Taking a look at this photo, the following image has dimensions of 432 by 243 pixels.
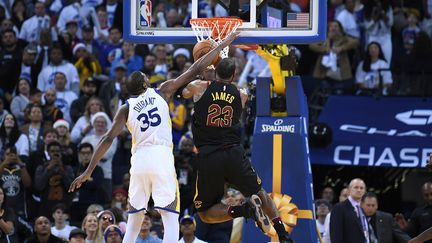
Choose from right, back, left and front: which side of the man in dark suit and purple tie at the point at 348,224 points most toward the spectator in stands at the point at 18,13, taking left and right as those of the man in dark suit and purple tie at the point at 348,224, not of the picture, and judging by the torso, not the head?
back

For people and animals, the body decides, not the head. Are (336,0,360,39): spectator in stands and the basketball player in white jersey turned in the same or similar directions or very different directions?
very different directions

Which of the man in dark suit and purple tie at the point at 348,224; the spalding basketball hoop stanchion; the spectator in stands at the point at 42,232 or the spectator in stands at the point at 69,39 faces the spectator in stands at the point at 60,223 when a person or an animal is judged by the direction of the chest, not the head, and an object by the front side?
the spectator in stands at the point at 69,39

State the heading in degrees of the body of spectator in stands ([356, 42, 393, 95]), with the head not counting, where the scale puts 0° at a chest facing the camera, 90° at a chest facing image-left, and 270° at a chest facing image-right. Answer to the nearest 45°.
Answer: approximately 0°

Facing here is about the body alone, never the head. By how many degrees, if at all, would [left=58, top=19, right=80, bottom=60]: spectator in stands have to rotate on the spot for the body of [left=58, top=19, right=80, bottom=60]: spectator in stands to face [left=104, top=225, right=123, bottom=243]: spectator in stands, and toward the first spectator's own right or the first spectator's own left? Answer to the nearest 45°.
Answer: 0° — they already face them

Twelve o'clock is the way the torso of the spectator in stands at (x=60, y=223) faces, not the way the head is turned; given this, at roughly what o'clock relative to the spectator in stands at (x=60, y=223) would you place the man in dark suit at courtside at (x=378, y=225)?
the man in dark suit at courtside at (x=378, y=225) is roughly at 10 o'clock from the spectator in stands at (x=60, y=223).

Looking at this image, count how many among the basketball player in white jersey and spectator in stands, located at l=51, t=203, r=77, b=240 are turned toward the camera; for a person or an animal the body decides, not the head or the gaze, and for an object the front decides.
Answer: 1

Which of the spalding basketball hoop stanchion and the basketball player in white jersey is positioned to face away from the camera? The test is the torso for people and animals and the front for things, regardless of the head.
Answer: the basketball player in white jersey
